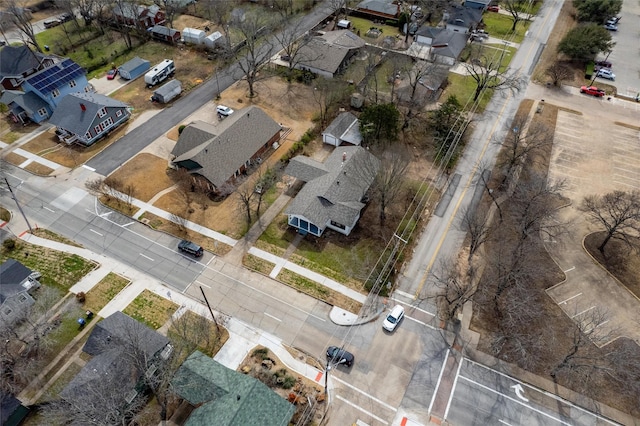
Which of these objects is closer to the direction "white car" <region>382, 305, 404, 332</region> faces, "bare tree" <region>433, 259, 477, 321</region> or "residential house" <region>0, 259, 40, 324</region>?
the residential house

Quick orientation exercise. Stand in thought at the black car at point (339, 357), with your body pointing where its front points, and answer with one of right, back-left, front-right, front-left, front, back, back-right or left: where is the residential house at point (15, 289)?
back-right

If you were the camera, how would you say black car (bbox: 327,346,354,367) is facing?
facing the viewer and to the right of the viewer

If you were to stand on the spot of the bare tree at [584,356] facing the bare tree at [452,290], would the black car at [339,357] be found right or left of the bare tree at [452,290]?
left

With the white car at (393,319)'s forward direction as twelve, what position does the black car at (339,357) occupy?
The black car is roughly at 12 o'clock from the white car.

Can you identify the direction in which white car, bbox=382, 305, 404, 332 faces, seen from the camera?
facing the viewer and to the left of the viewer

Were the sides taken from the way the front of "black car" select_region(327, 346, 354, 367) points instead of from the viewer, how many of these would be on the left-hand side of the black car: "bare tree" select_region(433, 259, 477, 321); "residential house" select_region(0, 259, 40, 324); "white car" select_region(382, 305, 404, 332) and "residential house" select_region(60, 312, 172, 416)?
2

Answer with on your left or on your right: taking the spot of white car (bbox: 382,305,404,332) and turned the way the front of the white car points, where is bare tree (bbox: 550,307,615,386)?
on your left

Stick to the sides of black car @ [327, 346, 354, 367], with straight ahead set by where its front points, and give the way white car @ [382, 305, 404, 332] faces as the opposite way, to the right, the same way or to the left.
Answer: to the right

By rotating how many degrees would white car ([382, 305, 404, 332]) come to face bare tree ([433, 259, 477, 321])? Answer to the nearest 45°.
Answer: approximately 180°

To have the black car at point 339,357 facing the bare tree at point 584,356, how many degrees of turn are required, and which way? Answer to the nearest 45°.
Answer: approximately 45° to its left

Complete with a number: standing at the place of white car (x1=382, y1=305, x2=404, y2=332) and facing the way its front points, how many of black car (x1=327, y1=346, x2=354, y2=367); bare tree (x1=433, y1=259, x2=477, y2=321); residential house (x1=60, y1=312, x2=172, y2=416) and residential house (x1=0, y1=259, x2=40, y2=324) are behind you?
1

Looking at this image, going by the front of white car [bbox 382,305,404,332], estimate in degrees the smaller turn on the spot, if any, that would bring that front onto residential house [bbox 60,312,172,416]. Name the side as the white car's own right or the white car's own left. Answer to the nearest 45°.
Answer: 0° — it already faces it

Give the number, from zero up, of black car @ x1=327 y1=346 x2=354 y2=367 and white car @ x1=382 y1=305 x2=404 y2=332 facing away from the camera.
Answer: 0
